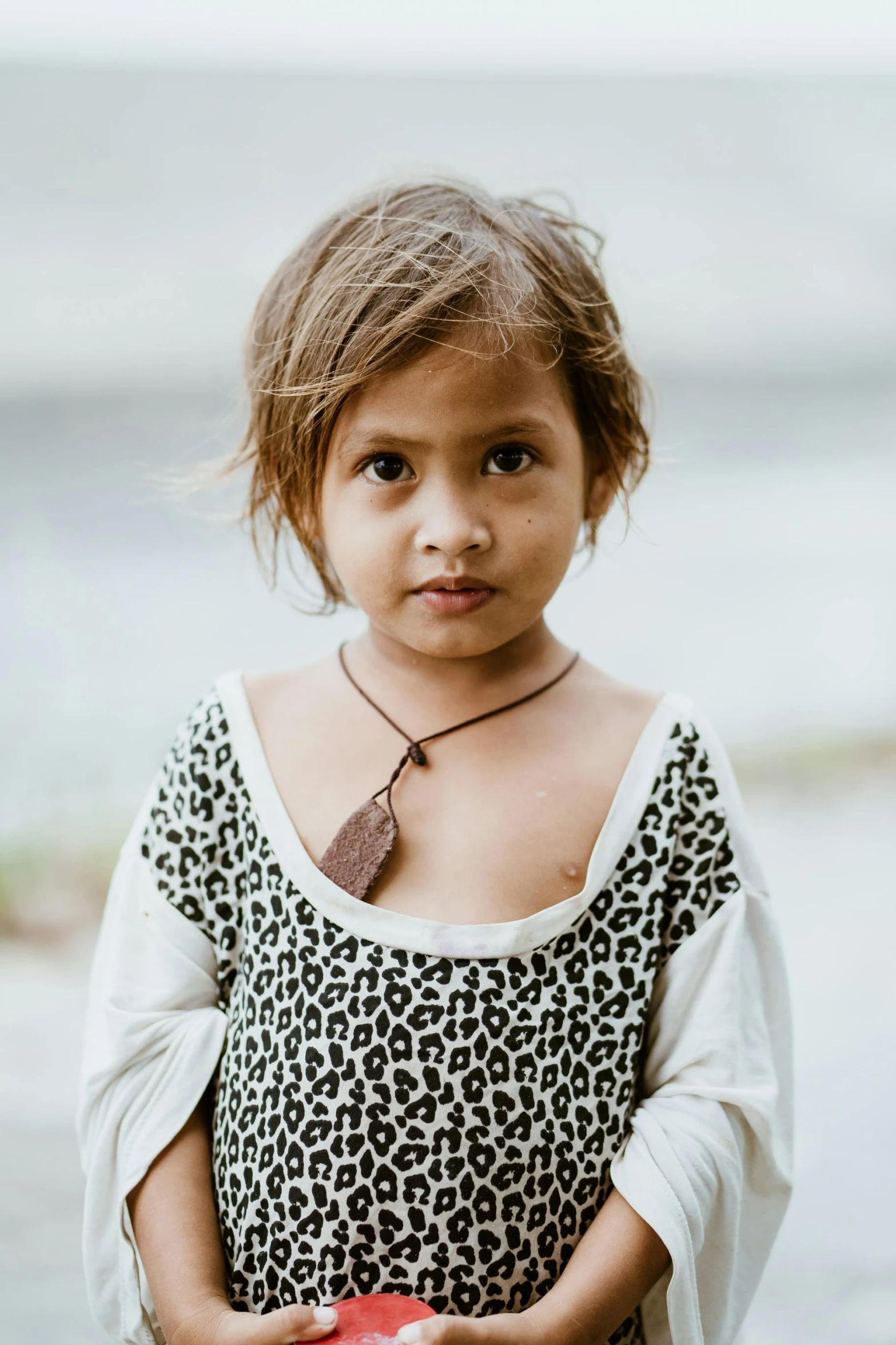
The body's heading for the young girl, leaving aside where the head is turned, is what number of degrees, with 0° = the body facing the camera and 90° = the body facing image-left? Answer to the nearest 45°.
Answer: approximately 0°
